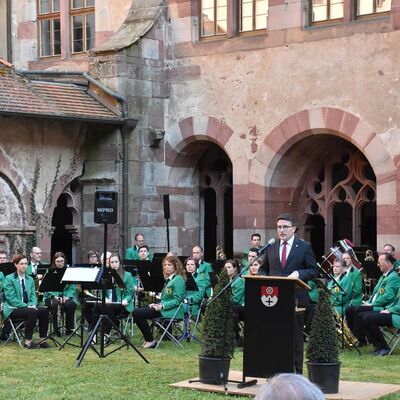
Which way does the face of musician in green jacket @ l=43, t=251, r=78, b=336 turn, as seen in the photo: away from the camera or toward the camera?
toward the camera

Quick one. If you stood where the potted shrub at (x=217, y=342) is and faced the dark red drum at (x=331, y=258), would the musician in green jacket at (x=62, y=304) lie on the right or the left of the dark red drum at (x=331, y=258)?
left

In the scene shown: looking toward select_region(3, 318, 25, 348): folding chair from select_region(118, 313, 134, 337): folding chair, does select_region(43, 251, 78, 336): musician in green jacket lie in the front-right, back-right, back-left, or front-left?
front-right

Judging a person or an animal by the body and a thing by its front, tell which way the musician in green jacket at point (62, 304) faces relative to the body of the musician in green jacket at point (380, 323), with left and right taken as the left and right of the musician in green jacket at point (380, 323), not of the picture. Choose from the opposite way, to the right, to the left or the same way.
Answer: to the left

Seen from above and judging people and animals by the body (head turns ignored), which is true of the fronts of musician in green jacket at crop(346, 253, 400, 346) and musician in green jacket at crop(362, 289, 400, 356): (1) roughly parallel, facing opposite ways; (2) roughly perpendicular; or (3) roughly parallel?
roughly parallel

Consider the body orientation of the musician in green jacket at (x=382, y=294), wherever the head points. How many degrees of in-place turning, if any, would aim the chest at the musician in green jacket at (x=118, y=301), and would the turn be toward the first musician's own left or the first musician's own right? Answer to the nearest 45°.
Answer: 0° — they already face them

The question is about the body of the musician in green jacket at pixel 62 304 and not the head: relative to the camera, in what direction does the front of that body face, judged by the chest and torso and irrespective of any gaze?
toward the camera

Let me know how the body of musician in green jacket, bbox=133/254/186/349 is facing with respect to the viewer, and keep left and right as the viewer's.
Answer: facing to the left of the viewer

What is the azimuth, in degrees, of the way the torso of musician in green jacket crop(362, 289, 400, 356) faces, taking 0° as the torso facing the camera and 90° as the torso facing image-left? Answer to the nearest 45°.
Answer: approximately 90°
